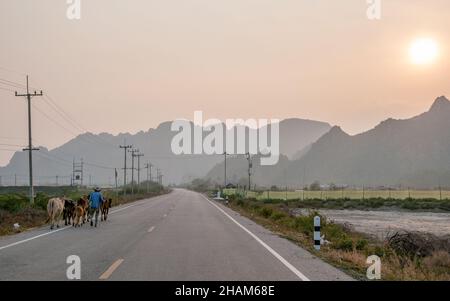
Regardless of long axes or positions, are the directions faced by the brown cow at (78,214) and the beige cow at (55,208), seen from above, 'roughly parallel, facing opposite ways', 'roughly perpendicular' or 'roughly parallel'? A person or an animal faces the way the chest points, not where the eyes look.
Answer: roughly parallel
